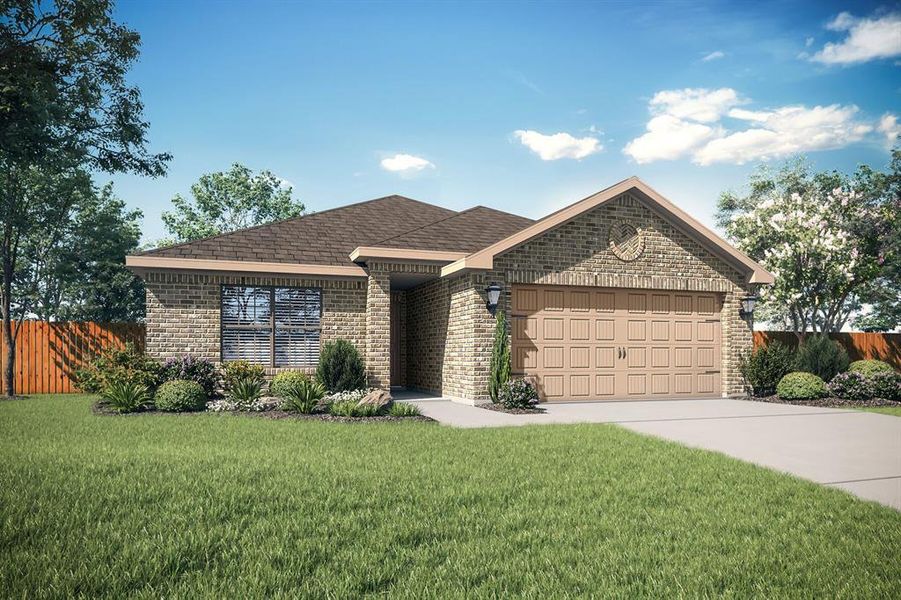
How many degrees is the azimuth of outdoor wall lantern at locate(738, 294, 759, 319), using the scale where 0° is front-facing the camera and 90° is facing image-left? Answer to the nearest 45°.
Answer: approximately 315°

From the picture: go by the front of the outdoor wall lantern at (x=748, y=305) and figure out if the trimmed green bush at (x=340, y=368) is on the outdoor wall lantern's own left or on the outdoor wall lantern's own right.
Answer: on the outdoor wall lantern's own right

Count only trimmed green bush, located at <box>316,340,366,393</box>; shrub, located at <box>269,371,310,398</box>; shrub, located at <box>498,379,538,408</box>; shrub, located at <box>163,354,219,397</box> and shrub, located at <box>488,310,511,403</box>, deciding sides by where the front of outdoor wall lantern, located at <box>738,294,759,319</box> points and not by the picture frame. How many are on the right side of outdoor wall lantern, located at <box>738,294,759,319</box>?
5

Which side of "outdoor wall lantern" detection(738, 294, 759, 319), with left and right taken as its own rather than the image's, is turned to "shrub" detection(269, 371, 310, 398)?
right

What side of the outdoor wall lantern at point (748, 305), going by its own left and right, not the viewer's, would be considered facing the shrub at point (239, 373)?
right

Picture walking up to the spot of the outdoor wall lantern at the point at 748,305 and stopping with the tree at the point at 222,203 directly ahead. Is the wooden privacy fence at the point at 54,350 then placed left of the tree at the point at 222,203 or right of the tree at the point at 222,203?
left

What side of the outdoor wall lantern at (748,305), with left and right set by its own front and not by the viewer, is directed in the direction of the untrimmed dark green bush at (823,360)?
left
